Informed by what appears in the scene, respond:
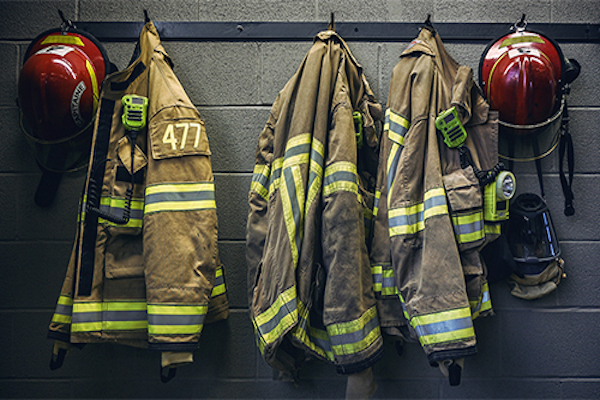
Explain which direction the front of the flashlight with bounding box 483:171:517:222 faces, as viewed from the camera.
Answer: facing the viewer and to the right of the viewer

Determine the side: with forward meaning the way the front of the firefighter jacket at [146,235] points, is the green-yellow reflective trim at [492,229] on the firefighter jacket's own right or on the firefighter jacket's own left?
on the firefighter jacket's own left

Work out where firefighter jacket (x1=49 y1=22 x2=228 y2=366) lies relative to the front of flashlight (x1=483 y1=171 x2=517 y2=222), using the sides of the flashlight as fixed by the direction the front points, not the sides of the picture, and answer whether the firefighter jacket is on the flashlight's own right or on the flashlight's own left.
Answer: on the flashlight's own right

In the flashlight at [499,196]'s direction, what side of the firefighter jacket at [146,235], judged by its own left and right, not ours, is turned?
left

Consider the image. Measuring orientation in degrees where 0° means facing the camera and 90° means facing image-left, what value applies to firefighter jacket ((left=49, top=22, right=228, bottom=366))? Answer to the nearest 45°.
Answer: approximately 45°

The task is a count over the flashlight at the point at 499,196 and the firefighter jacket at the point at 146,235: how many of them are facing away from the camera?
0
